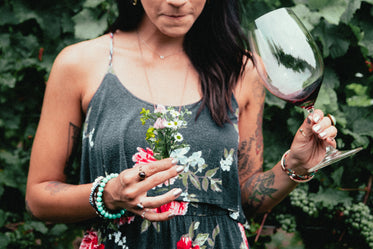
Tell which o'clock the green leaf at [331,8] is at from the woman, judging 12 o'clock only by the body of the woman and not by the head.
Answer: The green leaf is roughly at 8 o'clock from the woman.

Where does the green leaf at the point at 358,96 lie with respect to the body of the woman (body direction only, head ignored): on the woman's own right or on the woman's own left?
on the woman's own left

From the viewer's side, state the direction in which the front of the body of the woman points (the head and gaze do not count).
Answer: toward the camera

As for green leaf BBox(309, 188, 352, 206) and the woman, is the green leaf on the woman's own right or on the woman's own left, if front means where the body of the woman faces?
on the woman's own left

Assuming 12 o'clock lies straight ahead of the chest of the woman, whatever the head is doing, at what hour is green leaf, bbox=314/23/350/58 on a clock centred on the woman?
The green leaf is roughly at 8 o'clock from the woman.
